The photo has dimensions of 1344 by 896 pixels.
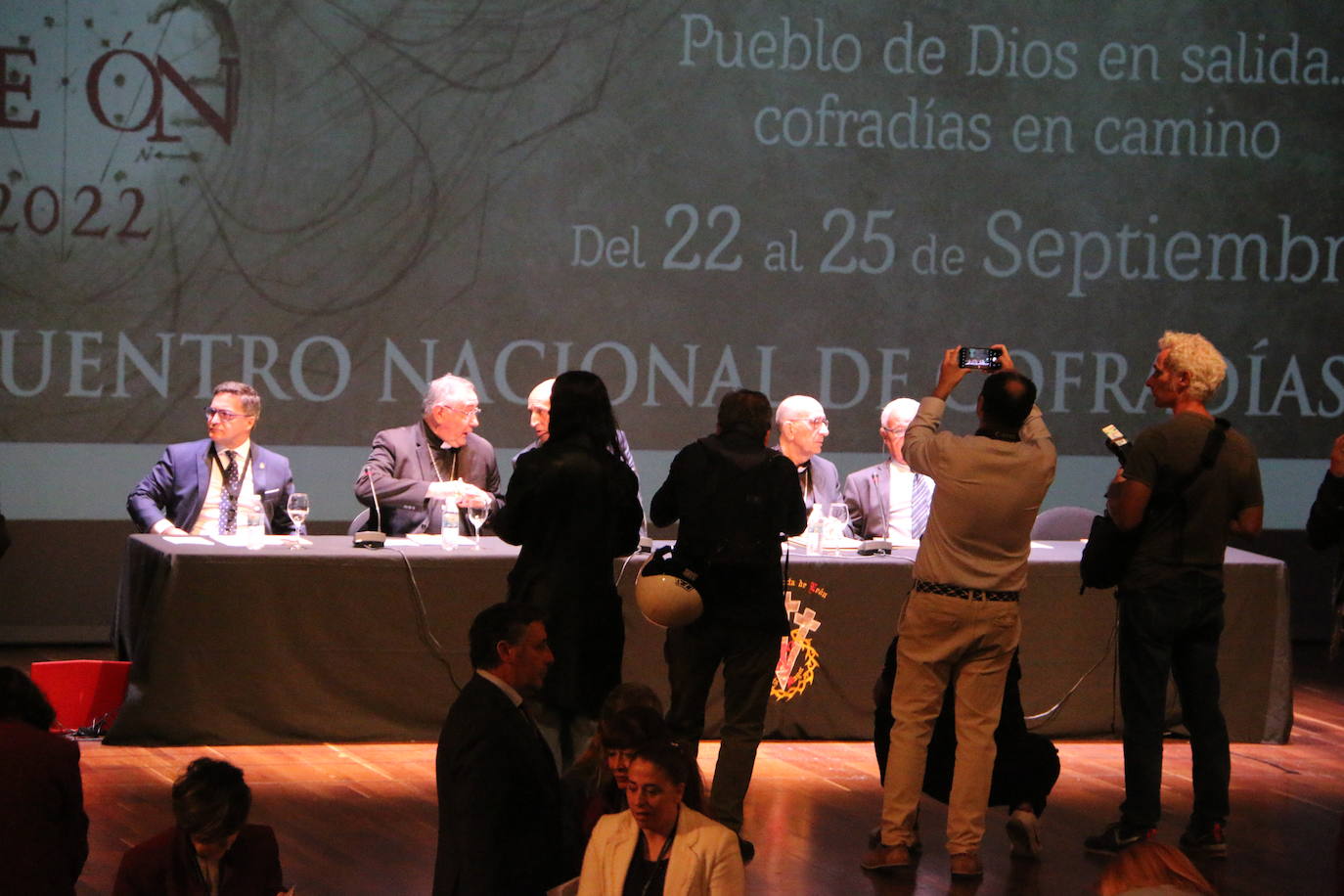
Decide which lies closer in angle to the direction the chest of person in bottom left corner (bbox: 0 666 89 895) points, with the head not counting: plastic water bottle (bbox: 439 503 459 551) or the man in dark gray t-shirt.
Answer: the plastic water bottle

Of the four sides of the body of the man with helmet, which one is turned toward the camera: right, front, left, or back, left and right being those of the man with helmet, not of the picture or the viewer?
back

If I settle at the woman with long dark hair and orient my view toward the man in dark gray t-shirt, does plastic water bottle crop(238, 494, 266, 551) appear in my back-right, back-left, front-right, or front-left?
back-left

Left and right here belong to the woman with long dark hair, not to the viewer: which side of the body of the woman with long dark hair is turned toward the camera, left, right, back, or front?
back

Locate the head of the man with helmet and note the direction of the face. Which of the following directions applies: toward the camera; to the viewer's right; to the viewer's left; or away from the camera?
away from the camera

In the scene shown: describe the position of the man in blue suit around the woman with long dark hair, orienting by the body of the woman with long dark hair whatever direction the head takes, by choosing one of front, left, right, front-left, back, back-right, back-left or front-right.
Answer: front-left

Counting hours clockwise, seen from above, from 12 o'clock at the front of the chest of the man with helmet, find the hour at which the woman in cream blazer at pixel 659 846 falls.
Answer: The woman in cream blazer is roughly at 6 o'clock from the man with helmet.

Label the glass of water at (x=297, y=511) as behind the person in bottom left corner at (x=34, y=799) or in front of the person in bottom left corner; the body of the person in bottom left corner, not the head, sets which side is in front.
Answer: in front

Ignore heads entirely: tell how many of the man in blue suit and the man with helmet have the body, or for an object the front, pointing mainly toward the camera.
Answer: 1

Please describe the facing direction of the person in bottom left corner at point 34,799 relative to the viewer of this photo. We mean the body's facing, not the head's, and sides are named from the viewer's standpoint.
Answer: facing away from the viewer

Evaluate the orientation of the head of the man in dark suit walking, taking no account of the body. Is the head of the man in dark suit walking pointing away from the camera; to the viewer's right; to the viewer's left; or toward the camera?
to the viewer's right

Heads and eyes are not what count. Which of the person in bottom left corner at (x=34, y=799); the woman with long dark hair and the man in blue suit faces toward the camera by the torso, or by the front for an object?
the man in blue suit

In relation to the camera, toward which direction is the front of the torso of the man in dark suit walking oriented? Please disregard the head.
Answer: to the viewer's right

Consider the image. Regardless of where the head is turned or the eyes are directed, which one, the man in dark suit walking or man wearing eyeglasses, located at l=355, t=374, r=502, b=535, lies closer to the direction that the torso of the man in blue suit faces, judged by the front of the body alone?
the man in dark suit walking

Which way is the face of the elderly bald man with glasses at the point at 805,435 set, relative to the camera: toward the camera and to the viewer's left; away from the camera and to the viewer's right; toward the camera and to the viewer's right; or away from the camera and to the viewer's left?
toward the camera and to the viewer's right
